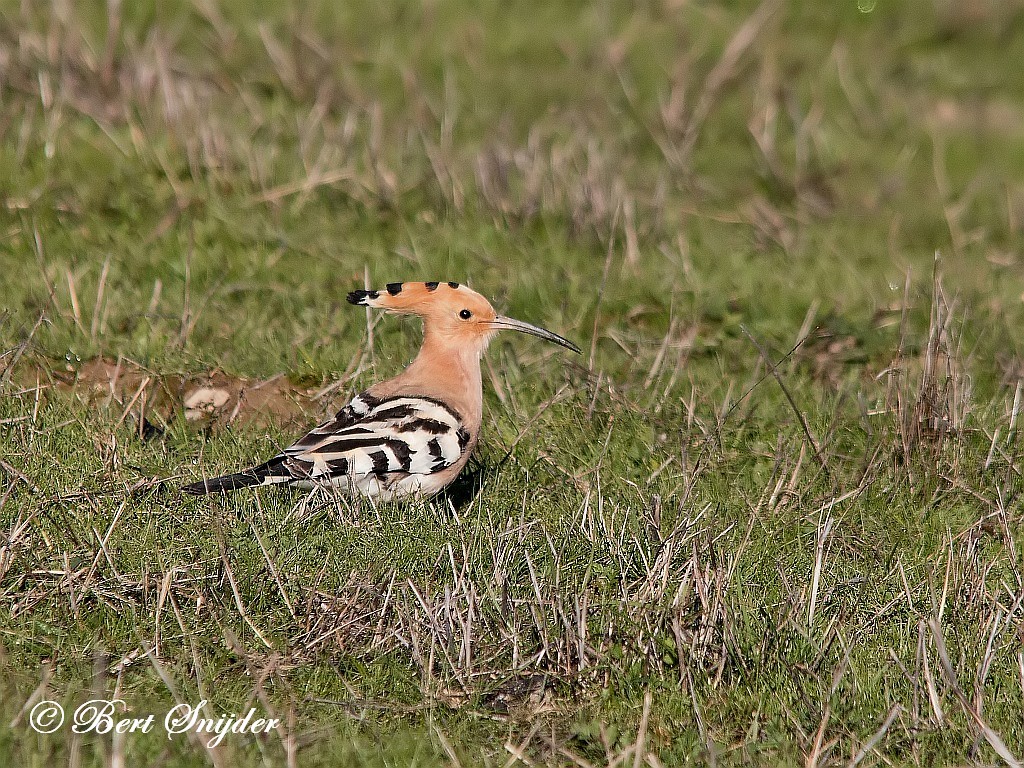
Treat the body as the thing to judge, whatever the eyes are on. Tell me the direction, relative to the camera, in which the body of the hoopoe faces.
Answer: to the viewer's right
